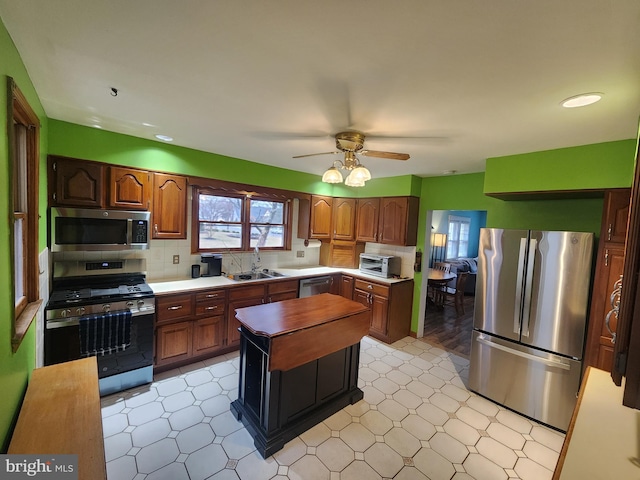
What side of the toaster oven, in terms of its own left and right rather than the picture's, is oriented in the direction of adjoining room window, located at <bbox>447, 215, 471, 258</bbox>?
back

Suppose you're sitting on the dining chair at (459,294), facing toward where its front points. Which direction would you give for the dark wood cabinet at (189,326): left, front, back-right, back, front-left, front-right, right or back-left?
front-left

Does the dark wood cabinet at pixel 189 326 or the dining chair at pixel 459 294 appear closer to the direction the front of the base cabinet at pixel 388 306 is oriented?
the dark wood cabinet

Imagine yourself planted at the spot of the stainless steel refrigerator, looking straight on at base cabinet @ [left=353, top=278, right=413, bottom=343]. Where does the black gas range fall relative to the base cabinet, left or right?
left

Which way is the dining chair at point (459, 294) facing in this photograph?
to the viewer's left

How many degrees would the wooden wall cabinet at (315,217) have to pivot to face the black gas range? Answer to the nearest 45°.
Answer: approximately 90° to its right

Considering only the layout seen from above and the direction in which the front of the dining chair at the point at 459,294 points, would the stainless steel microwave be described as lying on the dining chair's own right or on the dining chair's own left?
on the dining chair's own left

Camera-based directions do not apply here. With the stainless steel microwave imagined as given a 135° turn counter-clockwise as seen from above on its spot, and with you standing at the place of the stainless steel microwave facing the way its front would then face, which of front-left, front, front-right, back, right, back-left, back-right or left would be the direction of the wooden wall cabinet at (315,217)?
front-right

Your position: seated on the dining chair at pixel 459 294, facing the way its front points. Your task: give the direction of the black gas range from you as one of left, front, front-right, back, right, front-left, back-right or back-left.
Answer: front-left

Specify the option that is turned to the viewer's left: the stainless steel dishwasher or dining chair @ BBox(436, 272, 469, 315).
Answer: the dining chair

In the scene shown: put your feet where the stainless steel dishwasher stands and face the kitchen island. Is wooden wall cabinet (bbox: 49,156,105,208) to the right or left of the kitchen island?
right

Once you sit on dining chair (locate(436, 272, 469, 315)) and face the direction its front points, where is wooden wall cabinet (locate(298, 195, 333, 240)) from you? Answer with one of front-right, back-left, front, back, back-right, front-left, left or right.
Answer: front-left
